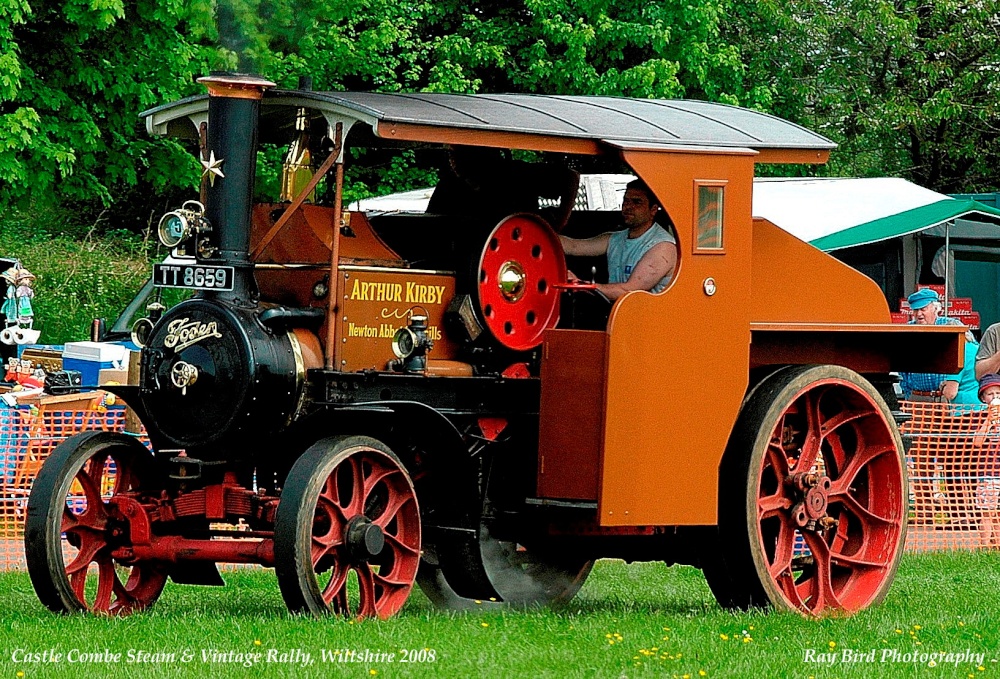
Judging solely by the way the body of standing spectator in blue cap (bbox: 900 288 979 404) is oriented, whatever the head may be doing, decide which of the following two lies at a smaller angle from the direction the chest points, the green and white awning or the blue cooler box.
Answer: the blue cooler box

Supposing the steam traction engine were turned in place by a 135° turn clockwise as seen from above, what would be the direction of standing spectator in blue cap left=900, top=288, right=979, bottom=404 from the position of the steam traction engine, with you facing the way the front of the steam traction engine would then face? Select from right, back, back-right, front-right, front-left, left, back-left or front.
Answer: front-right

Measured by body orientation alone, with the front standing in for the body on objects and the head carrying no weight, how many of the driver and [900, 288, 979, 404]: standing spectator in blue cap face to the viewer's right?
0

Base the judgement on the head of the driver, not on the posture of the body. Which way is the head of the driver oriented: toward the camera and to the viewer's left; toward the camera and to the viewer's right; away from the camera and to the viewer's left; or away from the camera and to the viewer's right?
toward the camera and to the viewer's left

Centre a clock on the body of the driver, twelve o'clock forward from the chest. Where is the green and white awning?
The green and white awning is roughly at 5 o'clock from the driver.

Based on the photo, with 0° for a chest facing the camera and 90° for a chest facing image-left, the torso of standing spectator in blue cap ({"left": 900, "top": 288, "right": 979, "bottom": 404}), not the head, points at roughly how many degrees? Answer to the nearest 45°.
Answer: approximately 45°

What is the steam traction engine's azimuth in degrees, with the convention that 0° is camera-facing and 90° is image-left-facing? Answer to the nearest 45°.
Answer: approximately 45°
